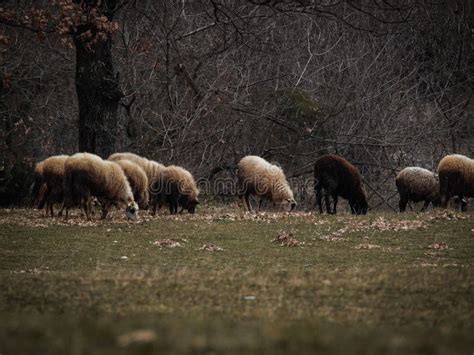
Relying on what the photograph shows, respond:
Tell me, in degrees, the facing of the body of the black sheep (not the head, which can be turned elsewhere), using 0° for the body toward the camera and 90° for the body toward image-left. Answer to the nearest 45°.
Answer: approximately 270°

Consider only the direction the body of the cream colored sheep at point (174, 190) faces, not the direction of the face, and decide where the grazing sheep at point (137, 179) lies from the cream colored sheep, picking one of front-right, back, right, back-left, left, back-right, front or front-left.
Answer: back-right

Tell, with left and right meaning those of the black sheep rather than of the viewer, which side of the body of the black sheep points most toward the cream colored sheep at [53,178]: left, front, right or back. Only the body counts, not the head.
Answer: back

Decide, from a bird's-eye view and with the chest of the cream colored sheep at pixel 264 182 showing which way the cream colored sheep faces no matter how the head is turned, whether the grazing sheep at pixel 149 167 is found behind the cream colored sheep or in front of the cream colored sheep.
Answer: behind

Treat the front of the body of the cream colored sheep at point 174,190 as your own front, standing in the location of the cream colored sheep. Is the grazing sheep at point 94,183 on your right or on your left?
on your right

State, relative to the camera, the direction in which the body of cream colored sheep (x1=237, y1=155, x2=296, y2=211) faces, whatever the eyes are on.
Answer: to the viewer's right

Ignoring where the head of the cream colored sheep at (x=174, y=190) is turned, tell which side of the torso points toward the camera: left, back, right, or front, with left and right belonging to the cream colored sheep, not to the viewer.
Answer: right
